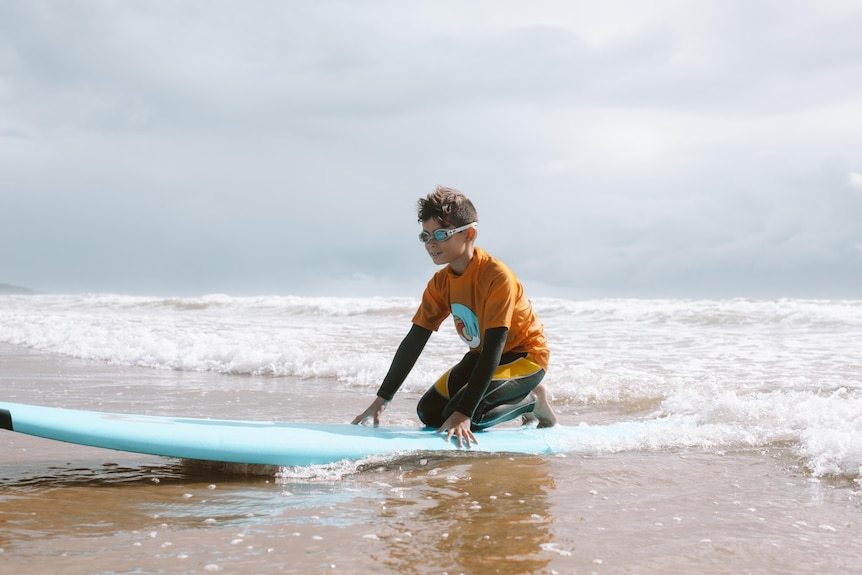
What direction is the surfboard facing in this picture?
to the viewer's left

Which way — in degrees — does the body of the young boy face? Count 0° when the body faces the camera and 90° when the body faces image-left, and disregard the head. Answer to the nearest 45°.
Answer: approximately 45°

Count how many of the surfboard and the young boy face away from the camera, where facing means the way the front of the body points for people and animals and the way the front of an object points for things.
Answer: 0
